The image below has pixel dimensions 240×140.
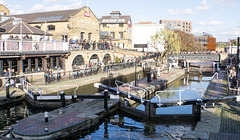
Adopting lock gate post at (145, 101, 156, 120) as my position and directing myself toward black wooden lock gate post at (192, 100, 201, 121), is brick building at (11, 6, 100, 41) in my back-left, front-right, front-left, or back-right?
back-left

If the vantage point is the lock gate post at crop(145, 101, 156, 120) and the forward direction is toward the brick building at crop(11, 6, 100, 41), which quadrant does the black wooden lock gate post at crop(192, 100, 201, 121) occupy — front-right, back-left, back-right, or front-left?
back-right

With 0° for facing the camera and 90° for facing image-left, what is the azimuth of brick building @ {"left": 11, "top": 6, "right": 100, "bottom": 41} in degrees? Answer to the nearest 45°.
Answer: approximately 315°
